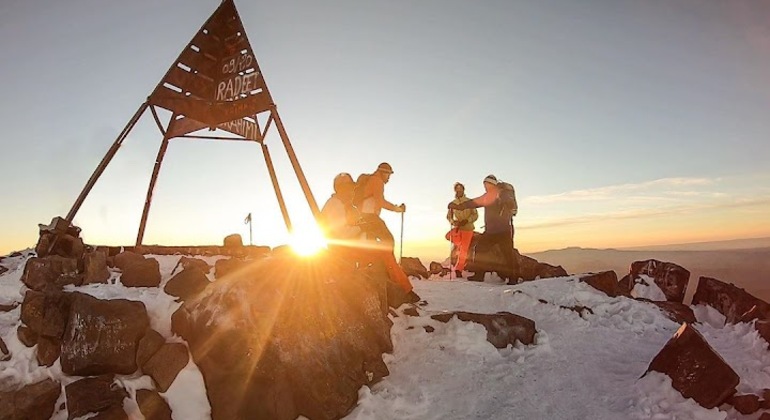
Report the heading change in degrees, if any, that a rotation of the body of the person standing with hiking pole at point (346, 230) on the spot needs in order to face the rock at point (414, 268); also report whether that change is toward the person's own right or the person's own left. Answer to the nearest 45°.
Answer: approximately 90° to the person's own left

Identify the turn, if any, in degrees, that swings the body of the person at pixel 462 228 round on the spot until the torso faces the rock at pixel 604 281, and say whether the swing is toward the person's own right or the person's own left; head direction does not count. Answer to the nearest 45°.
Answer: approximately 45° to the person's own left
